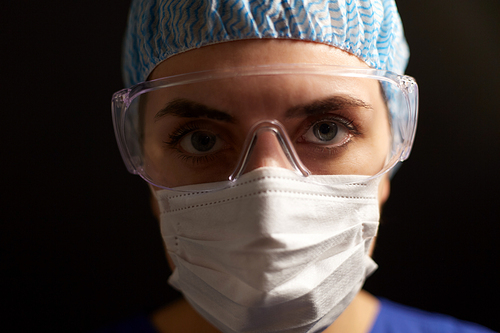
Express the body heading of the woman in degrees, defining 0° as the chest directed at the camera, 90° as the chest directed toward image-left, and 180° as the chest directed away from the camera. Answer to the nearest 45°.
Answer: approximately 0°
